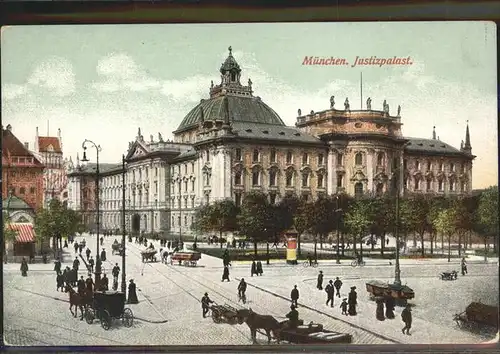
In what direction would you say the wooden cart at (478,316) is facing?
to the viewer's left

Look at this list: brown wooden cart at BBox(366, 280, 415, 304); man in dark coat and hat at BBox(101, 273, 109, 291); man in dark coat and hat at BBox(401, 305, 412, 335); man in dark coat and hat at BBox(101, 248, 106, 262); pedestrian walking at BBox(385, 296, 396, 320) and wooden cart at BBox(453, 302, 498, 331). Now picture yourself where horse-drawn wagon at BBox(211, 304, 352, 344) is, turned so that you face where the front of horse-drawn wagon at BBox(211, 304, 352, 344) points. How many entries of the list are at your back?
4

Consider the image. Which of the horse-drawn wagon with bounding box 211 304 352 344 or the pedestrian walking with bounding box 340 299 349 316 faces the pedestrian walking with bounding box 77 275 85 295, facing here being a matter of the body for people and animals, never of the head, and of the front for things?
the horse-drawn wagon

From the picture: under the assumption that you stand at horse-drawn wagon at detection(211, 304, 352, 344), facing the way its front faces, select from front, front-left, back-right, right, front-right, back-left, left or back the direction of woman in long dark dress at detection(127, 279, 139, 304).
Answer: front

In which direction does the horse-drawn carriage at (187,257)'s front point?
to the viewer's left

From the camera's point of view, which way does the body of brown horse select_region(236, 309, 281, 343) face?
to the viewer's left

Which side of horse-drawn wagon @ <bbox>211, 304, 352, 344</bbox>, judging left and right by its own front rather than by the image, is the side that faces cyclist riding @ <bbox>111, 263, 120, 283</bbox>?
front

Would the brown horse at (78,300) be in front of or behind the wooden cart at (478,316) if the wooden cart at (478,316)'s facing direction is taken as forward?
in front

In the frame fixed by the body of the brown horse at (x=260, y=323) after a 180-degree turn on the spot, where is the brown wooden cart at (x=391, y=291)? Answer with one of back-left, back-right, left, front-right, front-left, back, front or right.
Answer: front

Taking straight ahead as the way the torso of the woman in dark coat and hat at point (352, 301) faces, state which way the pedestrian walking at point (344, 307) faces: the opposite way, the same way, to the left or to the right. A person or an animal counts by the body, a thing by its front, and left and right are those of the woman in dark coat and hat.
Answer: the same way

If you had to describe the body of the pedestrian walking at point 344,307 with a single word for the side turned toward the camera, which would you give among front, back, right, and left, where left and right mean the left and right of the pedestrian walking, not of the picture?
back

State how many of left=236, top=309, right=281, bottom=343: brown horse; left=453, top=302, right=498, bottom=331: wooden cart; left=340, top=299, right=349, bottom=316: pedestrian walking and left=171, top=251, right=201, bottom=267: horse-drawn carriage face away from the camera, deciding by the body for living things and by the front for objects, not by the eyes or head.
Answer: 1

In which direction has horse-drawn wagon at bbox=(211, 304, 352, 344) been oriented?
to the viewer's left

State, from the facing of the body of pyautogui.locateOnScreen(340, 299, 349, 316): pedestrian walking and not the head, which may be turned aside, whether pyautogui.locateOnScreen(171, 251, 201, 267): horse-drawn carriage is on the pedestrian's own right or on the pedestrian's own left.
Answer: on the pedestrian's own left
